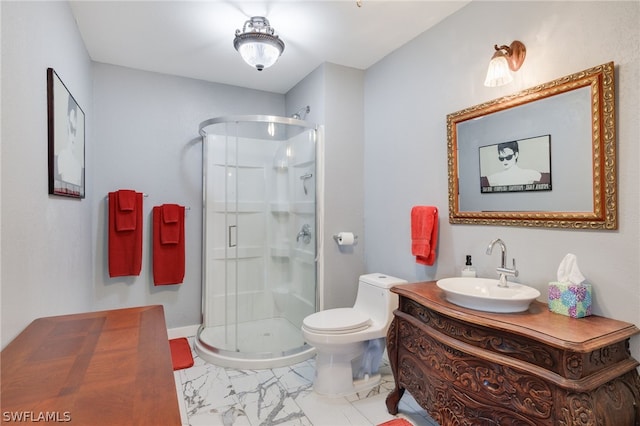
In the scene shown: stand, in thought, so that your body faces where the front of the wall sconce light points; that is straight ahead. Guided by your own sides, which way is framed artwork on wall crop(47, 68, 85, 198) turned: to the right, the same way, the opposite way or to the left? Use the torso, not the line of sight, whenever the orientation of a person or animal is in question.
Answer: the opposite way

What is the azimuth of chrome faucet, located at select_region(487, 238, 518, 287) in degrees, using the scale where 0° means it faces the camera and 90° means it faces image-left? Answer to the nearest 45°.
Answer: approximately 45°

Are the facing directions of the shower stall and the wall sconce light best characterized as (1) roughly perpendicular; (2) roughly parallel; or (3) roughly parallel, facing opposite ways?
roughly perpendicular

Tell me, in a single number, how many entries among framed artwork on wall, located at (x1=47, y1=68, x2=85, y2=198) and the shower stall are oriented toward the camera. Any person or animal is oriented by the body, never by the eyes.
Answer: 1

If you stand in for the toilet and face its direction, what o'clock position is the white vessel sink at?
The white vessel sink is roughly at 9 o'clock from the toilet.

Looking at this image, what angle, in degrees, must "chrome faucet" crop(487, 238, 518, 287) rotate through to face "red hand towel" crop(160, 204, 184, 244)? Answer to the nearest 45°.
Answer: approximately 45° to its right

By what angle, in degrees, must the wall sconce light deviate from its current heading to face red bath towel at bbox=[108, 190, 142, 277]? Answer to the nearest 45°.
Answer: approximately 45° to its right
